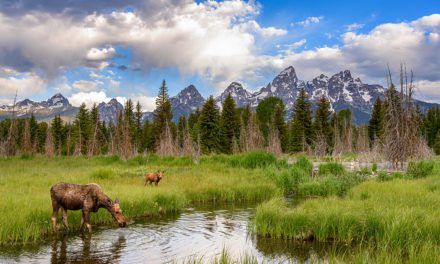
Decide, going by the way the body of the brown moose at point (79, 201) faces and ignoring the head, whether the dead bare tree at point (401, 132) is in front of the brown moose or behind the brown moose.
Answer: in front

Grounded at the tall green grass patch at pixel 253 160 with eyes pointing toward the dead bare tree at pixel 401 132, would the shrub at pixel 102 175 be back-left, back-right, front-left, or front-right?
back-right

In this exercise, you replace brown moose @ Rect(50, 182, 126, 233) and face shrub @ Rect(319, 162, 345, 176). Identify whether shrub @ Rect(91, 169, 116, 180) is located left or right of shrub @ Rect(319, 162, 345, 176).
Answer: left

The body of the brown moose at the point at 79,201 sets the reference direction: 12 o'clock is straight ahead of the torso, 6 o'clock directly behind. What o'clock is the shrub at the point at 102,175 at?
The shrub is roughly at 9 o'clock from the brown moose.

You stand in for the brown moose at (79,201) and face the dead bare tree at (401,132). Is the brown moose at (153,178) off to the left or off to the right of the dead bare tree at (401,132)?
left

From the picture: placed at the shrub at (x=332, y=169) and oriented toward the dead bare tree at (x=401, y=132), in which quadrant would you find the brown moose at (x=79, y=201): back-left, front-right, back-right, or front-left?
back-right

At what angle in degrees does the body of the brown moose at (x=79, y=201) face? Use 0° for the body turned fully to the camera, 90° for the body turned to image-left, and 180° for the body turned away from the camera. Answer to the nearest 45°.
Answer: approximately 270°

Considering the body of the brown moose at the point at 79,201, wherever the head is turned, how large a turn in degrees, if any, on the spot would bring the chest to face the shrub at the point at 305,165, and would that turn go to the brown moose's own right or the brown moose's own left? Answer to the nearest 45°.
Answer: approximately 45° to the brown moose's own left

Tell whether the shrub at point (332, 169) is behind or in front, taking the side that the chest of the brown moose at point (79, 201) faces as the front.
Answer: in front

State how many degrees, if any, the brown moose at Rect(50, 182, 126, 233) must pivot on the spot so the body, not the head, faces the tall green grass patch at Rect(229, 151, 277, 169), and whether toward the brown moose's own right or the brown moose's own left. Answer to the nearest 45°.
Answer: approximately 45° to the brown moose's own left
